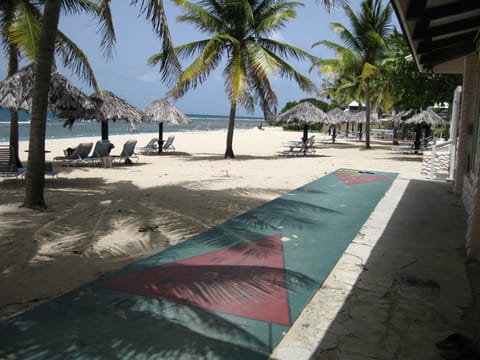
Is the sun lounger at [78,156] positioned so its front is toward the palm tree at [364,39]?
no

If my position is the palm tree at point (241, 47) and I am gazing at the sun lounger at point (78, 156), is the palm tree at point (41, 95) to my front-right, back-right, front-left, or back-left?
front-left

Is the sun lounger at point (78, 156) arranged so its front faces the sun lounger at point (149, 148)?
no

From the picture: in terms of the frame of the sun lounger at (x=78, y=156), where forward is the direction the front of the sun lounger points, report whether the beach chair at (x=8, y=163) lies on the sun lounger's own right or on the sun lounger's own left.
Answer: on the sun lounger's own left

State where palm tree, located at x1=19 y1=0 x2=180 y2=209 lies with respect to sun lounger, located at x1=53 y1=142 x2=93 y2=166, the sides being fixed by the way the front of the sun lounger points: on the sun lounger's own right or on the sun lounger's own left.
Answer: on the sun lounger's own left

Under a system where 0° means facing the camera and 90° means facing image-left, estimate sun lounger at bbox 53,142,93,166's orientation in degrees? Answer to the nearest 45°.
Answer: approximately 90°

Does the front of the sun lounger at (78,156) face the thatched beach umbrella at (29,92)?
no

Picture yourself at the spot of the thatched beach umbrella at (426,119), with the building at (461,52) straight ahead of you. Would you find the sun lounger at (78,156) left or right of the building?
right
